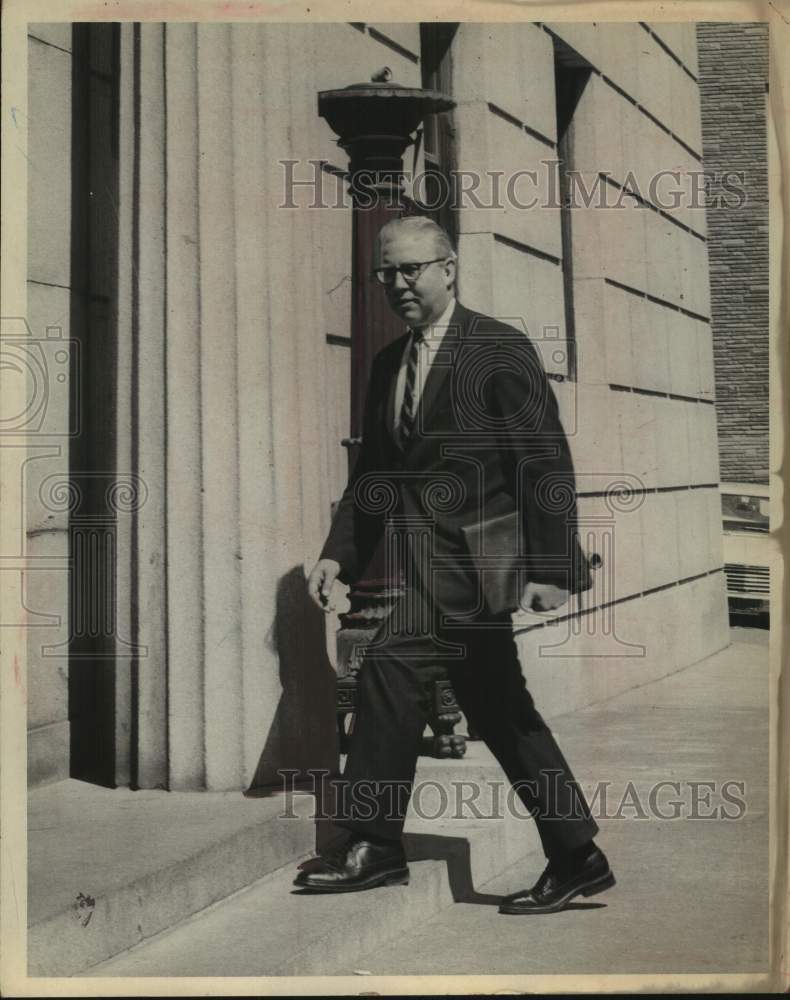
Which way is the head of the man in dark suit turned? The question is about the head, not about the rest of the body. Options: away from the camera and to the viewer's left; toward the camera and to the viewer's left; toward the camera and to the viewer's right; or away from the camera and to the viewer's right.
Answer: toward the camera and to the viewer's left

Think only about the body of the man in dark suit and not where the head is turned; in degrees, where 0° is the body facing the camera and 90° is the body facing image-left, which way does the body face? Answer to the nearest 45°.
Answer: approximately 45°
